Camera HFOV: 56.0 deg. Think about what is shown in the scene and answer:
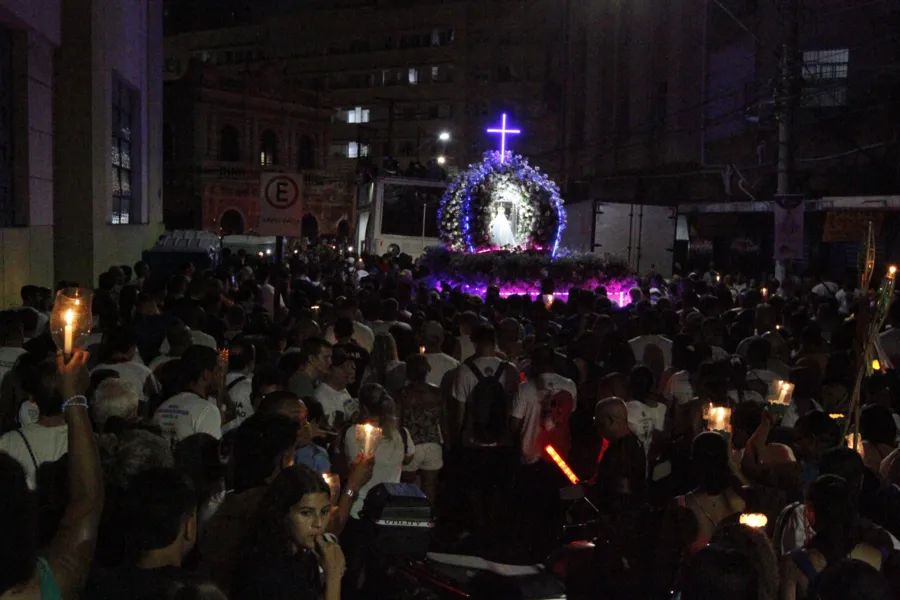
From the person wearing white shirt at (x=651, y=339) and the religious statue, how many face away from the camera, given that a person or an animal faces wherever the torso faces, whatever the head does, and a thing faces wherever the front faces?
1

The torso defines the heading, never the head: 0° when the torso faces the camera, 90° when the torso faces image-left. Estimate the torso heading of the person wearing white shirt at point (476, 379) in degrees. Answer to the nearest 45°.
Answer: approximately 180°

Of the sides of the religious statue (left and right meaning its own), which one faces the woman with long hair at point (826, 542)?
front

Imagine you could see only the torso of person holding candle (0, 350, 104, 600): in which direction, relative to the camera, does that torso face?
away from the camera

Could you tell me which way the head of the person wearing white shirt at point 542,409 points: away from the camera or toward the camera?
away from the camera

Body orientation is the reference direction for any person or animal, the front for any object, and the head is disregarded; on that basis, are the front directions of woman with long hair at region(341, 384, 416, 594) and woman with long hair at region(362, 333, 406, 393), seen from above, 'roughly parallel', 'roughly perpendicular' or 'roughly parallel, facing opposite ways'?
roughly parallel

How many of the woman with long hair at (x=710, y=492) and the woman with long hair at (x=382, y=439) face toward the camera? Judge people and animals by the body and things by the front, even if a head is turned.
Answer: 0

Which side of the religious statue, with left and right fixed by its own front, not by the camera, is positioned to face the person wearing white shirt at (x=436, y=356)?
front

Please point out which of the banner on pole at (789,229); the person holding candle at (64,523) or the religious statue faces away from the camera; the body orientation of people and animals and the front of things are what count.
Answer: the person holding candle

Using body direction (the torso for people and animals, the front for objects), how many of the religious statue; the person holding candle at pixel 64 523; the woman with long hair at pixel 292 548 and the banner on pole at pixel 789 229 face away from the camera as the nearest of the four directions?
1

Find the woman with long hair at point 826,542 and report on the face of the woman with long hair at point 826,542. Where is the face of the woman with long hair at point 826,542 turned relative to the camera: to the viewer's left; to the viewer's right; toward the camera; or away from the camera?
away from the camera

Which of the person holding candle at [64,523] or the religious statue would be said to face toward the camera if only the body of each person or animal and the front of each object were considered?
the religious statue

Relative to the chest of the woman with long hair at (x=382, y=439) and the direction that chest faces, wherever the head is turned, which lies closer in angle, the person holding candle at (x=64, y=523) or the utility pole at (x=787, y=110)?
the utility pole

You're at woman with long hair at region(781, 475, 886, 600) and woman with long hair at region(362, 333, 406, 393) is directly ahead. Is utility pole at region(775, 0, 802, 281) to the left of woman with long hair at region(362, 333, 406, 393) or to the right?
right

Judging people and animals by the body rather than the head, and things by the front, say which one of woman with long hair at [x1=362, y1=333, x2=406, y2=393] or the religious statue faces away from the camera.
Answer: the woman with long hair

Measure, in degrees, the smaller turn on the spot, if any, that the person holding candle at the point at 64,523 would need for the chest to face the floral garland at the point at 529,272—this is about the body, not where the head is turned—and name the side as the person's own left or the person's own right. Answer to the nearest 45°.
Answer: approximately 45° to the person's own right

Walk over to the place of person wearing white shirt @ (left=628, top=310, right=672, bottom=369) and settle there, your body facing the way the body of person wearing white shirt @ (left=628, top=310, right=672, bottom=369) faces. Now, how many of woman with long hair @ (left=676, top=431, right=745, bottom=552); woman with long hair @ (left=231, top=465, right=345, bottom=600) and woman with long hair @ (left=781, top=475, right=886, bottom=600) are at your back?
3

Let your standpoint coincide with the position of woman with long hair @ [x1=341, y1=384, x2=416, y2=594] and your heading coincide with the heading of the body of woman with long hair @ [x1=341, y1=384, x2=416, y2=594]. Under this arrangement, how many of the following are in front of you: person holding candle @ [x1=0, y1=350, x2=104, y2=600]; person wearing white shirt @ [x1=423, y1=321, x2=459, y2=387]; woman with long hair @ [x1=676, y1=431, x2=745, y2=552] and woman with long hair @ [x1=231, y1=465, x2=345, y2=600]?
1

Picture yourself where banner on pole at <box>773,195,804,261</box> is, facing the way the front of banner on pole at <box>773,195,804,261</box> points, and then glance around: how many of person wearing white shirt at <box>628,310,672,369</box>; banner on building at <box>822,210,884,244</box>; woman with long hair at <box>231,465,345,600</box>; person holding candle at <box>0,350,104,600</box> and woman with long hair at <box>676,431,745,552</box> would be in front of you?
4

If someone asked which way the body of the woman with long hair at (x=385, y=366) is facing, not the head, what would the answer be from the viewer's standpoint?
away from the camera

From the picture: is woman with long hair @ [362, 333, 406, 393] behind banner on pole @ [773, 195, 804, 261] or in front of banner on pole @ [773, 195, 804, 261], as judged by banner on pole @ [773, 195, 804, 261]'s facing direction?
in front

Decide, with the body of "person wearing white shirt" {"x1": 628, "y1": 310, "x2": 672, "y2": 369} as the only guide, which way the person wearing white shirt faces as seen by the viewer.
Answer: away from the camera

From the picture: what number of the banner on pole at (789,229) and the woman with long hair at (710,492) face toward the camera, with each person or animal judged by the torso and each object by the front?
1

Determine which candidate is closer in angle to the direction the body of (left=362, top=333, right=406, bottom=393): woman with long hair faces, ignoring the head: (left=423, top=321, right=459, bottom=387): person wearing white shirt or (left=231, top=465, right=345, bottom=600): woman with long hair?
the person wearing white shirt
